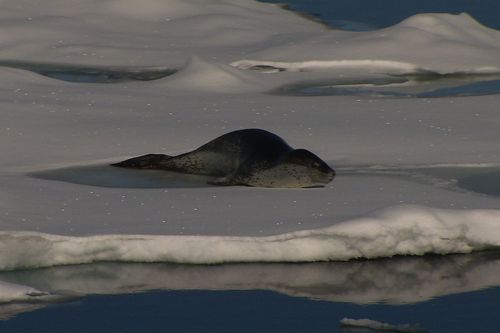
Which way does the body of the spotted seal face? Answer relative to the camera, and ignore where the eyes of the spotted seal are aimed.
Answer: to the viewer's right
